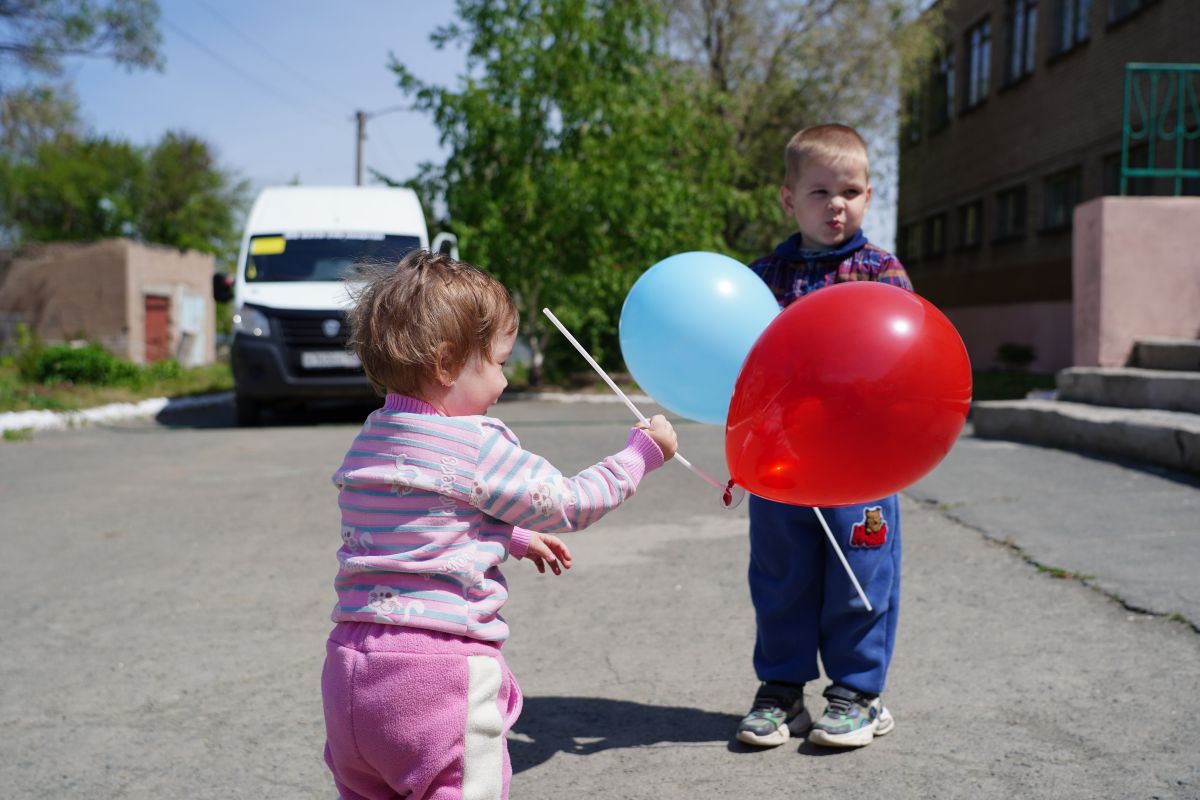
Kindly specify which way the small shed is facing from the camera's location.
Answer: facing the viewer and to the right of the viewer

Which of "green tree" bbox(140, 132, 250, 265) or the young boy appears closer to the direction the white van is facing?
the young boy

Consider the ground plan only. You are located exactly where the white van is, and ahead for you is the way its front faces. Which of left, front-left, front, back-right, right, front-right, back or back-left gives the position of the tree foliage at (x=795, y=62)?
back-left

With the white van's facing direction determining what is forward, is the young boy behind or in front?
in front

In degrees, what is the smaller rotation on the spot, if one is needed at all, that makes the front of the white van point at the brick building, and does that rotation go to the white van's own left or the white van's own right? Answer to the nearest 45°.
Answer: approximately 135° to the white van's own left

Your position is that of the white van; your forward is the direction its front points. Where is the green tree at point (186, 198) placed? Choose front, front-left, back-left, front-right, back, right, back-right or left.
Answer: back

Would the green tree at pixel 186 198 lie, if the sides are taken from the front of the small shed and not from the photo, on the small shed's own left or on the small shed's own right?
on the small shed's own left

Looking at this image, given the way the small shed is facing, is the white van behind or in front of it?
in front

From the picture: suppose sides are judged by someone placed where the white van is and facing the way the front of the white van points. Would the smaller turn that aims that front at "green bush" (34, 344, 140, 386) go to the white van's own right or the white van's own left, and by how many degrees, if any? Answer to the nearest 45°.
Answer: approximately 135° to the white van's own right

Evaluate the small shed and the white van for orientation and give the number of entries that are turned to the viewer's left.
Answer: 0

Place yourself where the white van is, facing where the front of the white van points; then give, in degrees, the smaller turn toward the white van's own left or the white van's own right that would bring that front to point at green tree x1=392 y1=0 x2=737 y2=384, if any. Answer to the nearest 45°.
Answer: approximately 135° to the white van's own left

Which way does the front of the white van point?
toward the camera
